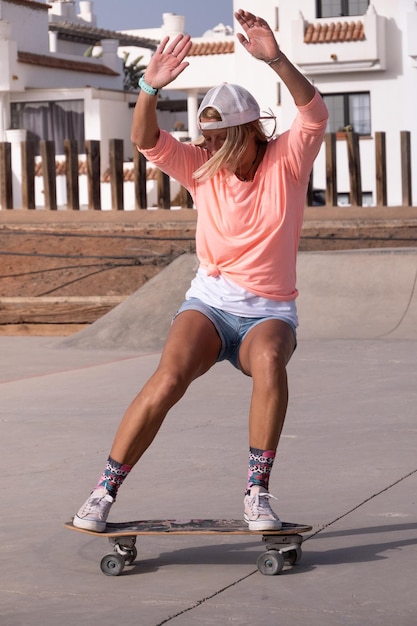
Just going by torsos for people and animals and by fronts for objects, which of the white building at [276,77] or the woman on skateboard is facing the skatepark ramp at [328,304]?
the white building

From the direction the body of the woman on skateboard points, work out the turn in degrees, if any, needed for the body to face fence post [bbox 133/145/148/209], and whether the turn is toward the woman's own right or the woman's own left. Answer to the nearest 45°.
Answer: approximately 180°

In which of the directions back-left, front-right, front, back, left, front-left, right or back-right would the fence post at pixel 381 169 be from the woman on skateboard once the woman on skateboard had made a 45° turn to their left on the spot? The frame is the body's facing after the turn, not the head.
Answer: back-left

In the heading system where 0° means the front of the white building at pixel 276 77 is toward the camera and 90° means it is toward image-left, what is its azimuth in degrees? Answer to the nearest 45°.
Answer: approximately 0°

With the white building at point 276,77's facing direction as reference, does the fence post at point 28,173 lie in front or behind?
in front

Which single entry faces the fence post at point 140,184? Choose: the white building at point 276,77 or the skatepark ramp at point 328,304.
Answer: the white building

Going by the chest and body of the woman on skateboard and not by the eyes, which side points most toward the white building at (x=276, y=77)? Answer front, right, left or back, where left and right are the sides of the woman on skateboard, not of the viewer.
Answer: back

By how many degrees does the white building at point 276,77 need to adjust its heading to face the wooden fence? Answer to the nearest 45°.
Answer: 0° — it already faces it

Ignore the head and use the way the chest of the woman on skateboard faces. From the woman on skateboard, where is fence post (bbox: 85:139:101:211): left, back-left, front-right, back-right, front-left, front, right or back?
back

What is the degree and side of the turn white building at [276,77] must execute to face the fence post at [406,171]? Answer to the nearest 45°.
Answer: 0° — it already faces it
